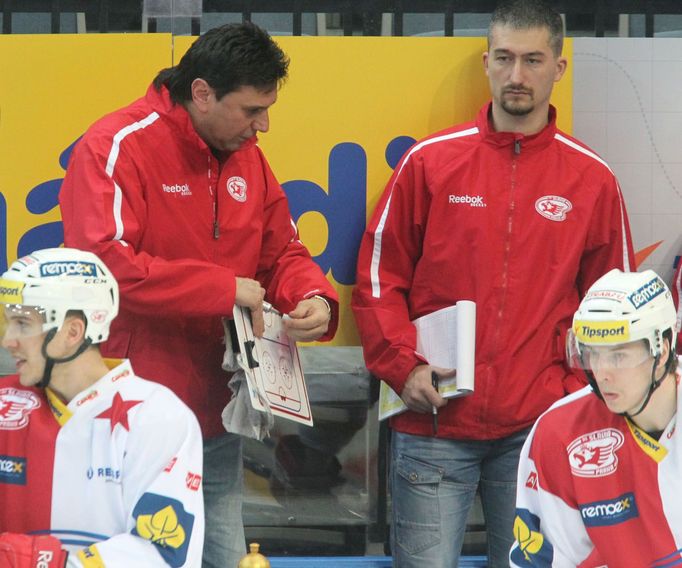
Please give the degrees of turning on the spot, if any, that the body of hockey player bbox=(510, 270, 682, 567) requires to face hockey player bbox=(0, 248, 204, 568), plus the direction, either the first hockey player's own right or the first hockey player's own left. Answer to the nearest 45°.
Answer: approximately 45° to the first hockey player's own right

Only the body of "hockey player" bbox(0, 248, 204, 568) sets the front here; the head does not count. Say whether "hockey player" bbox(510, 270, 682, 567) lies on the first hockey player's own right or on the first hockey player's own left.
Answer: on the first hockey player's own left

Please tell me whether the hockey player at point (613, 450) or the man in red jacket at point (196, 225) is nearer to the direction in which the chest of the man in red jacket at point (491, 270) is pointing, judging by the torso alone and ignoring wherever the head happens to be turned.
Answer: the hockey player

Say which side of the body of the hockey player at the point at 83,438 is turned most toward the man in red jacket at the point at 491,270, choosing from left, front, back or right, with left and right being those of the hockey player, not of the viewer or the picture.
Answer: back

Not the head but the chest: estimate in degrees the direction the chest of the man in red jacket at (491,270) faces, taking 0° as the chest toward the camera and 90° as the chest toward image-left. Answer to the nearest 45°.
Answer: approximately 0°

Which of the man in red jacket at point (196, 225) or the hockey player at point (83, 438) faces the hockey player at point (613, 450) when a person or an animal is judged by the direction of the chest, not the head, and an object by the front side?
the man in red jacket

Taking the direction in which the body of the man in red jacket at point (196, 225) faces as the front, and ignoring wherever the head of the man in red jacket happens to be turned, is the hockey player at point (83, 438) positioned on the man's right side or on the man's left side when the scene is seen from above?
on the man's right side
